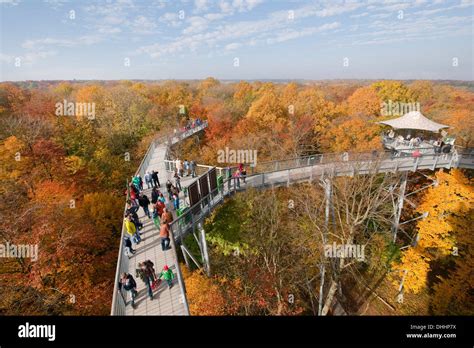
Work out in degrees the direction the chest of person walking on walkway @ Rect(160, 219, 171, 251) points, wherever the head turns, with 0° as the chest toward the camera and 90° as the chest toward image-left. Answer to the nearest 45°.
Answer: approximately 180°

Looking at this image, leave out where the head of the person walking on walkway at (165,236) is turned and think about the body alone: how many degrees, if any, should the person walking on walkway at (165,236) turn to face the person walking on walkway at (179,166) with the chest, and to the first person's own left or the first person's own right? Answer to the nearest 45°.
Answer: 0° — they already face them

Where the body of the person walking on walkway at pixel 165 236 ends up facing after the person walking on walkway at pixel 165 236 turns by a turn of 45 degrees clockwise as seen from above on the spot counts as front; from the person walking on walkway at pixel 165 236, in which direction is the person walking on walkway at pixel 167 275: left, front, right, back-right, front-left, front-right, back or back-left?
back-right
